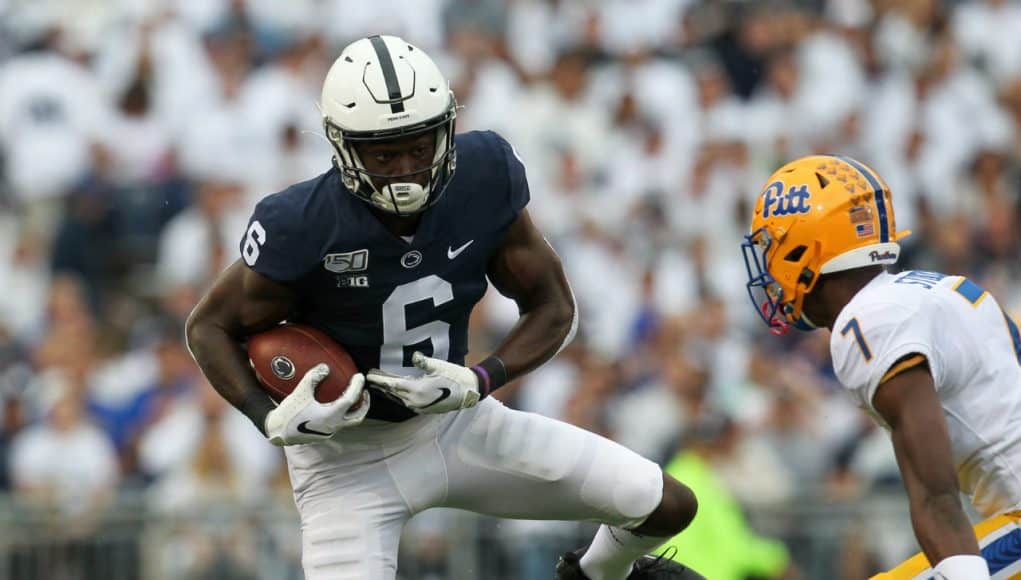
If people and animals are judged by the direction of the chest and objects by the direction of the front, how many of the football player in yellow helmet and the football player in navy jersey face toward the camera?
1

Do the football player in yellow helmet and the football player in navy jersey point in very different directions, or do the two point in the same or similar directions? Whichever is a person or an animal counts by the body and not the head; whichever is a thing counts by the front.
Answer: very different directions

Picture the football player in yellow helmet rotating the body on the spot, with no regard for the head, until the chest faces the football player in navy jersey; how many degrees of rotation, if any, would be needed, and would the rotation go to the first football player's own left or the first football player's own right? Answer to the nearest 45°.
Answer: approximately 45° to the first football player's own left

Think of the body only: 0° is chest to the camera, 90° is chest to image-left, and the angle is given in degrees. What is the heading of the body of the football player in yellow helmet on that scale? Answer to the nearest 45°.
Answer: approximately 135°

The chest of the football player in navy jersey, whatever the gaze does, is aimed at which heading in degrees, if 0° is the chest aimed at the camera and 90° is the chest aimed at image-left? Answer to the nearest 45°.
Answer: approximately 0°

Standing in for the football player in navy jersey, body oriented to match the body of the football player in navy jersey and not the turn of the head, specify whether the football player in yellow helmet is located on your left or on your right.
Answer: on your left
